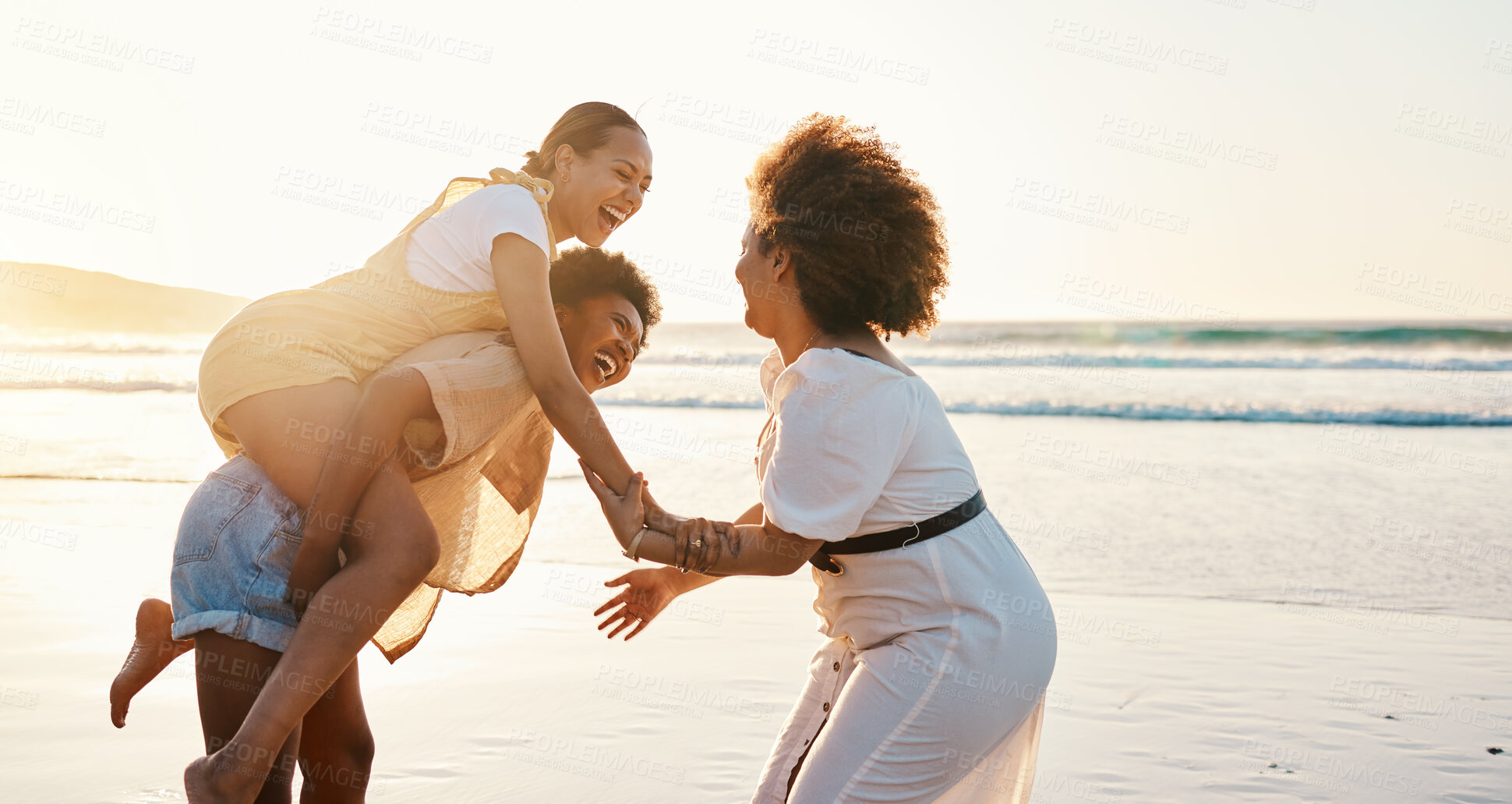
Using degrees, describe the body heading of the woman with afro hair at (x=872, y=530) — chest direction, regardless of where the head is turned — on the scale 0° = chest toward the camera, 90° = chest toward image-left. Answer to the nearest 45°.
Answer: approximately 90°
